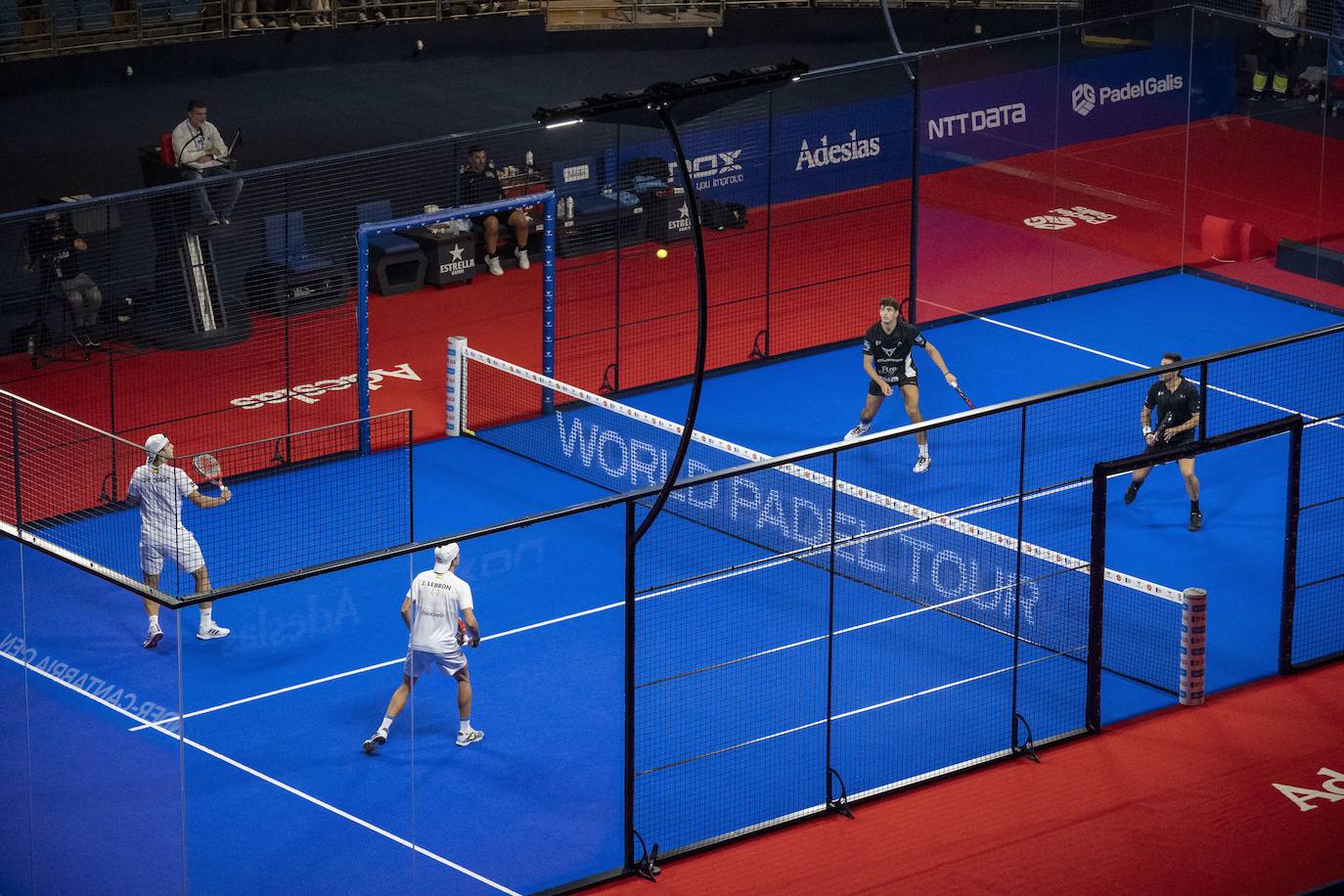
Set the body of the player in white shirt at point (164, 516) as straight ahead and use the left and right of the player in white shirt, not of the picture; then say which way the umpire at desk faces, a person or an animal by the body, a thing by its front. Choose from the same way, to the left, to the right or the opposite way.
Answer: to the right

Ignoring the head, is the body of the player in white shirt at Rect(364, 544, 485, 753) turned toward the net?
yes

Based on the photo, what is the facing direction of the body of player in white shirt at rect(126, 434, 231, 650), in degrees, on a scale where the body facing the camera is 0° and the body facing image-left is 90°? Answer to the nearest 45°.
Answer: approximately 225°

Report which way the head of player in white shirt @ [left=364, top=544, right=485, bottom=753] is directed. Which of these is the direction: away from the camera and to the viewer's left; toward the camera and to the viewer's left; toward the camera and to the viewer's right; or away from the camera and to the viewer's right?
away from the camera and to the viewer's right

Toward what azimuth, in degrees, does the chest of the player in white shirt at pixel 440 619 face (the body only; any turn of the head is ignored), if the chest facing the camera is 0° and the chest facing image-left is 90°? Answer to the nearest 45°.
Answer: approximately 225°

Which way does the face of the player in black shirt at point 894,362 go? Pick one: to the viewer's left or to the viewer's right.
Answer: to the viewer's left

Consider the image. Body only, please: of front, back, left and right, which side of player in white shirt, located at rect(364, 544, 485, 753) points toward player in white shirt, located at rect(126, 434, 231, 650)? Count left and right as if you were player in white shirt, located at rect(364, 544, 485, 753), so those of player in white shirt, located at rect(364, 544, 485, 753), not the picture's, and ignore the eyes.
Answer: left

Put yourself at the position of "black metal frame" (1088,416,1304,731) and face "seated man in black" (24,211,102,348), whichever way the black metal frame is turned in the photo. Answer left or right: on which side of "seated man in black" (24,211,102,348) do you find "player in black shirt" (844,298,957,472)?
right
